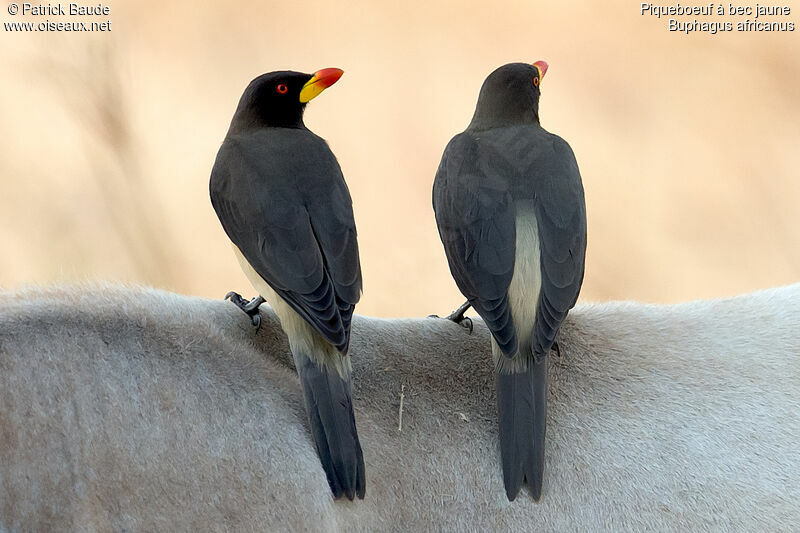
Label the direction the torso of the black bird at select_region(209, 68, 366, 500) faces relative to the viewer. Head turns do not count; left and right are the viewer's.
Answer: facing away from the viewer and to the left of the viewer

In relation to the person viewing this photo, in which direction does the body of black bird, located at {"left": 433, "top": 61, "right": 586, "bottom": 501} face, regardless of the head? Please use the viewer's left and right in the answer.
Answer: facing away from the viewer
